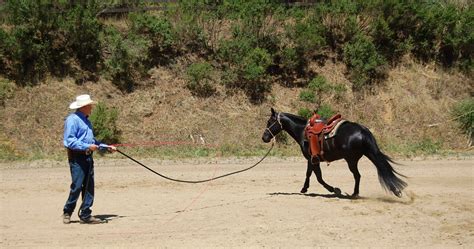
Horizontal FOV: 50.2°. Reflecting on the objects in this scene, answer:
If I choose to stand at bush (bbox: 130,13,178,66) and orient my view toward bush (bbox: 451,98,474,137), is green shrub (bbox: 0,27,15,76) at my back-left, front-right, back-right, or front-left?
back-right

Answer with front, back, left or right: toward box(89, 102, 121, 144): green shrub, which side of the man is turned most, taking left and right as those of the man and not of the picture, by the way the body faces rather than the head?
left

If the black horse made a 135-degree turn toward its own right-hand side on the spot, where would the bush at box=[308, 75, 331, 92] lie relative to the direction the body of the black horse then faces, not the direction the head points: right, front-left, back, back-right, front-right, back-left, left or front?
front-left

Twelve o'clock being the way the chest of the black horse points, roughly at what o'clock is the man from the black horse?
The man is roughly at 11 o'clock from the black horse.

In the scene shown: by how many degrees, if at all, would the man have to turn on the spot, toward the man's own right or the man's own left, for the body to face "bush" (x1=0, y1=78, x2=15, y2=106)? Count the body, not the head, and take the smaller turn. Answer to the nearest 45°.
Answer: approximately 90° to the man's own left

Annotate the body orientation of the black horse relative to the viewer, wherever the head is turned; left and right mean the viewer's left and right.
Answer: facing to the left of the viewer

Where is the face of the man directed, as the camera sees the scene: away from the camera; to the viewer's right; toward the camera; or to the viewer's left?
to the viewer's right

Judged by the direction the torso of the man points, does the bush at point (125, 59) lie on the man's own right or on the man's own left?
on the man's own left

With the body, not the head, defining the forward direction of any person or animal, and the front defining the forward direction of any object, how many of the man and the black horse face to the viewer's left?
1

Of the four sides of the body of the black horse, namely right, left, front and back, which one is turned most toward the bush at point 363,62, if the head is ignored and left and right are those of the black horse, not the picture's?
right

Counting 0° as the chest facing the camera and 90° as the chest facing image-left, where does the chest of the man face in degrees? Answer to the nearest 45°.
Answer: approximately 270°

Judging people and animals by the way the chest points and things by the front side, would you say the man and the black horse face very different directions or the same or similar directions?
very different directions

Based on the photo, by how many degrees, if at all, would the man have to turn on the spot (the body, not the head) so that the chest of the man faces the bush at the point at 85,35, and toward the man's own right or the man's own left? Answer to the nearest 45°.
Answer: approximately 90° to the man's own left
